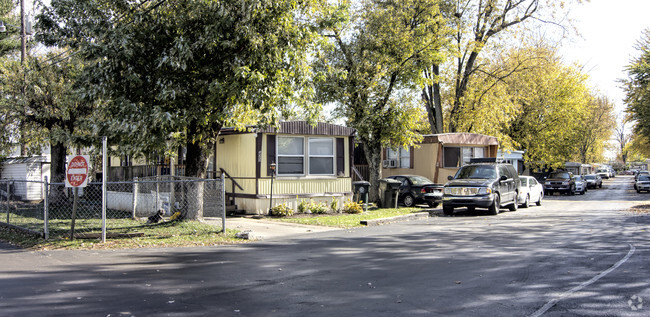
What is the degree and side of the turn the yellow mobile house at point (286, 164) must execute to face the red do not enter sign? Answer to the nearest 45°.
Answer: approximately 90° to its right

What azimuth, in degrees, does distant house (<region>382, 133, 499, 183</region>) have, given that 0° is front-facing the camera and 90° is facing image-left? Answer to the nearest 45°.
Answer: approximately 315°

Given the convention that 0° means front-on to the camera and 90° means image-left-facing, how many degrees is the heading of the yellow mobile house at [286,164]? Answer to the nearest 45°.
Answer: approximately 315°

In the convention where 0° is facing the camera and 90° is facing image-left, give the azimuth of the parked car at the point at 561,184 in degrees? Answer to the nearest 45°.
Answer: approximately 45°
